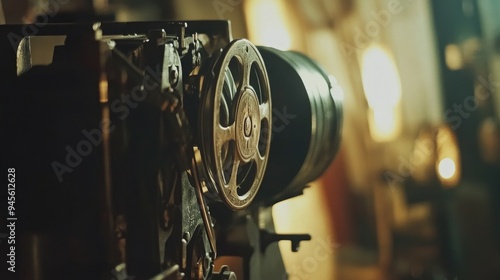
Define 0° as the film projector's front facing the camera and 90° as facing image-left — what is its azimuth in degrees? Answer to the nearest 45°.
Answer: approximately 270°
